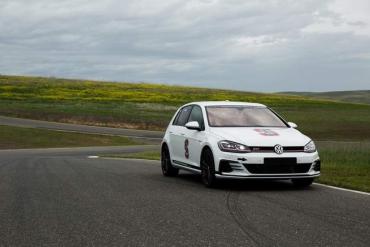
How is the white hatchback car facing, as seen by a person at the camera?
facing the viewer and to the right of the viewer
